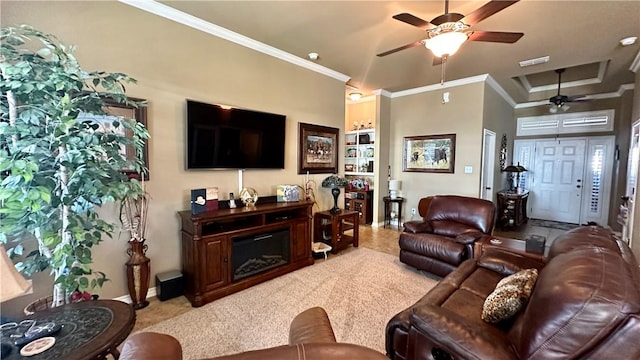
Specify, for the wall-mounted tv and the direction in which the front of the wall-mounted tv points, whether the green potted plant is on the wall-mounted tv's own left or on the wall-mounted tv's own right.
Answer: on the wall-mounted tv's own right

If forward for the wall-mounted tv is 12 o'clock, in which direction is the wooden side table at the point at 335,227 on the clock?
The wooden side table is roughly at 10 o'clock from the wall-mounted tv.

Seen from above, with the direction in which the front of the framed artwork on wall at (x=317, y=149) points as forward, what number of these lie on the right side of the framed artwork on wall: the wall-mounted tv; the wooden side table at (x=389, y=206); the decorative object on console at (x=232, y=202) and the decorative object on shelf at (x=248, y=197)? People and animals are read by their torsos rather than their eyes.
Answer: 3

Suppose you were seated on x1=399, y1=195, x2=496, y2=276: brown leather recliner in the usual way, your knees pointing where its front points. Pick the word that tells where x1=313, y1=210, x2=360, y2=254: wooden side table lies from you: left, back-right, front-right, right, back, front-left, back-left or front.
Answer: front-right

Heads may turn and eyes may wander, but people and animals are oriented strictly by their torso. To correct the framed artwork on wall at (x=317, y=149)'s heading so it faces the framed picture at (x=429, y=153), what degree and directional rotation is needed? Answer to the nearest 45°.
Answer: approximately 90° to its left

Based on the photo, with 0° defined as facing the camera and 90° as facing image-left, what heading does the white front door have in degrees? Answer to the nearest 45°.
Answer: approximately 0°

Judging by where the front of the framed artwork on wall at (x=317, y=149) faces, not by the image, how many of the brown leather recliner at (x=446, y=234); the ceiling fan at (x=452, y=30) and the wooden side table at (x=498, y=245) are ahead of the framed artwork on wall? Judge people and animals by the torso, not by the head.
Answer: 3

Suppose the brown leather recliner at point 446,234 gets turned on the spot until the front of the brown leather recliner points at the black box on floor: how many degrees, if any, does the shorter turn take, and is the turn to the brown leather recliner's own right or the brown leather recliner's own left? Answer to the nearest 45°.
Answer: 0° — it already faces it

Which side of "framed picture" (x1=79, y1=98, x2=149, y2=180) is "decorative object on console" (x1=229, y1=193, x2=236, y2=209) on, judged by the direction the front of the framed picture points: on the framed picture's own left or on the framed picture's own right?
on the framed picture's own left

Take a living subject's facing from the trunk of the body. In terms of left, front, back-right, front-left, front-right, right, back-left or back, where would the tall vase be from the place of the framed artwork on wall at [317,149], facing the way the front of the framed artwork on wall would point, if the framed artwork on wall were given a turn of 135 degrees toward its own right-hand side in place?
front-left

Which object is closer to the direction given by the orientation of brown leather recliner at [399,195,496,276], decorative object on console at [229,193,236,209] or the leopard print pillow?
the decorative object on console

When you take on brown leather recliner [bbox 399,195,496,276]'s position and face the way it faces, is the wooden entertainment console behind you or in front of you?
in front

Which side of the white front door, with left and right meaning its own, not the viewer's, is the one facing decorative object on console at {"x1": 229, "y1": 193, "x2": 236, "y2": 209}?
front

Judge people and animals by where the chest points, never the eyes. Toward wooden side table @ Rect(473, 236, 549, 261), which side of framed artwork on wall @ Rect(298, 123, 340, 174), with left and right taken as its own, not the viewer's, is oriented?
front
